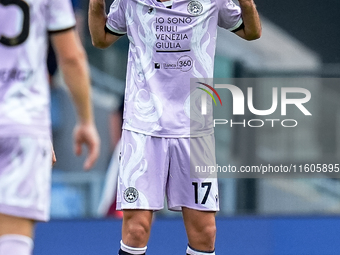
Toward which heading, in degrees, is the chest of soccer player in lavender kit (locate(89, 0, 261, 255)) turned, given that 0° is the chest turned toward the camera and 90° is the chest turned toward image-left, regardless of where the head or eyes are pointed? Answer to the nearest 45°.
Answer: approximately 0°

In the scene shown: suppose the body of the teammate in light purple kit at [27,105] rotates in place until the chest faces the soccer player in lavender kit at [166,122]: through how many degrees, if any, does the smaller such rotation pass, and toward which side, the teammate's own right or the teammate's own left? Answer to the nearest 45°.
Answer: approximately 45° to the teammate's own right

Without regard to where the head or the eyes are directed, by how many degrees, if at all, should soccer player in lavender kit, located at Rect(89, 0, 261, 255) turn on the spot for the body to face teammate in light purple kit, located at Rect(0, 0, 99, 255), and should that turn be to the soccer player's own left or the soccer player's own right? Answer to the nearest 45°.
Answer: approximately 45° to the soccer player's own right

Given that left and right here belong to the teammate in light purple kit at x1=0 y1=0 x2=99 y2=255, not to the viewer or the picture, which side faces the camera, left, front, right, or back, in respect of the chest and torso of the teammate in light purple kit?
back

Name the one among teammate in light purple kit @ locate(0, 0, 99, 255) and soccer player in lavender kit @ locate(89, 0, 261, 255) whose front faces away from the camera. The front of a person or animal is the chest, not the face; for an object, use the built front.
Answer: the teammate in light purple kit

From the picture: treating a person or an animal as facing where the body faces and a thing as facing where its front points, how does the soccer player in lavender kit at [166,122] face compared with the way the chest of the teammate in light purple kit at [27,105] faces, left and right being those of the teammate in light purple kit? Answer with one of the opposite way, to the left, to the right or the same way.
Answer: the opposite way

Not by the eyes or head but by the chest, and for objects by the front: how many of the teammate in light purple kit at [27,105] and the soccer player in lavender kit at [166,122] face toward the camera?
1
